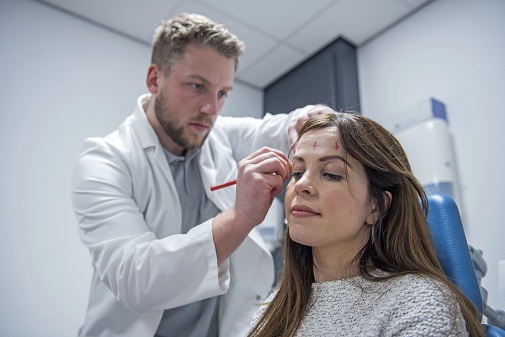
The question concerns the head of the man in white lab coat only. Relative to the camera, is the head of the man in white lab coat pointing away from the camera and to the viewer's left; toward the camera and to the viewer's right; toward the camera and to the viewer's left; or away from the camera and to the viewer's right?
toward the camera and to the viewer's right

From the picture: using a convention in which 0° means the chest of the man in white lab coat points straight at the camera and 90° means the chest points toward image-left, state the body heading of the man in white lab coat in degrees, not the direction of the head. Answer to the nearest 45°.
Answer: approximately 315°
